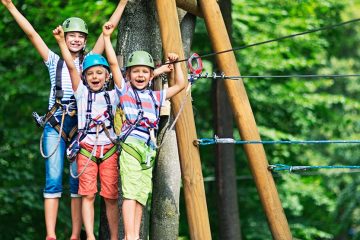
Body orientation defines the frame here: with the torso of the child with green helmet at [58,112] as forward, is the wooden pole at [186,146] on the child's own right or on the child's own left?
on the child's own left

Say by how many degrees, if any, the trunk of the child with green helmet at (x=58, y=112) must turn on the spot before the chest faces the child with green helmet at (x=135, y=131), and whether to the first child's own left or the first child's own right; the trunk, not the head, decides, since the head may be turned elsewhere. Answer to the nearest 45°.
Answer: approximately 45° to the first child's own left

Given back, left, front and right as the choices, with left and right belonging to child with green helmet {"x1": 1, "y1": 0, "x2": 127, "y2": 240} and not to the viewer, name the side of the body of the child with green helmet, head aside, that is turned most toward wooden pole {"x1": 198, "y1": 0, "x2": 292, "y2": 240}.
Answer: left

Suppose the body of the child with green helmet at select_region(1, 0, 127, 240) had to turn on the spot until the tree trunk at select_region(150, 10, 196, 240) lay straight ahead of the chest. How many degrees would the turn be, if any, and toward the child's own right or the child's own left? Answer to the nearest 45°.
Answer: approximately 135° to the child's own left

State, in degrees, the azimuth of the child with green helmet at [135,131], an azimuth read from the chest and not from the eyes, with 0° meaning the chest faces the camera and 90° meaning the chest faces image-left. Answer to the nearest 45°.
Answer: approximately 0°

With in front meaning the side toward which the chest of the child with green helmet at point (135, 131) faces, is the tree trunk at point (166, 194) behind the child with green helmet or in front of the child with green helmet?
behind

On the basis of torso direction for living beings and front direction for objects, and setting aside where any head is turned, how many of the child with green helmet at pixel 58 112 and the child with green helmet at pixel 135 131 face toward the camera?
2
